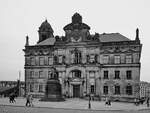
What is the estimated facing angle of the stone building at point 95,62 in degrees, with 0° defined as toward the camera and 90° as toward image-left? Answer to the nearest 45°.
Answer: approximately 0°
